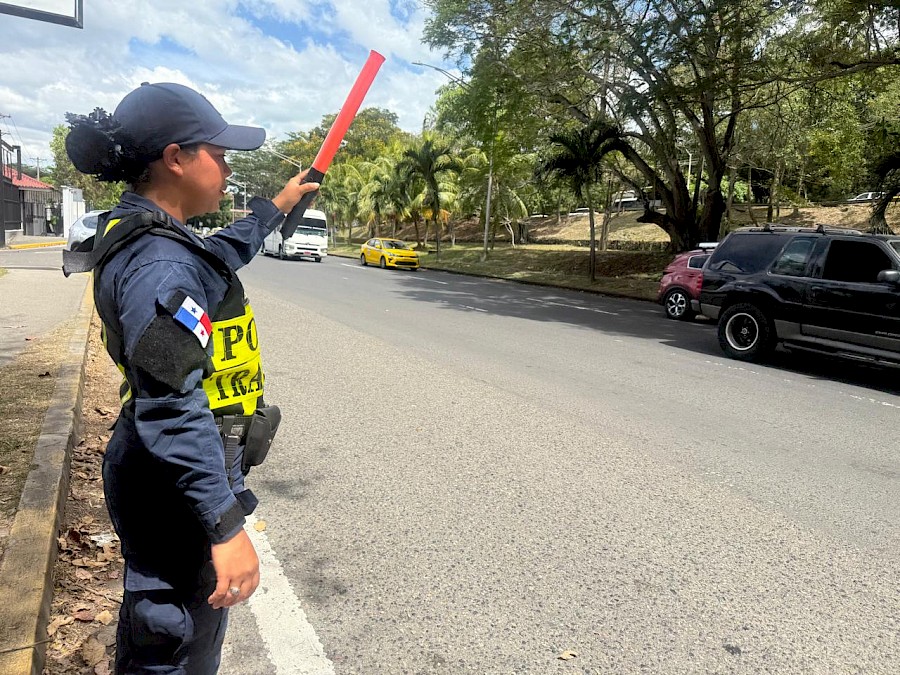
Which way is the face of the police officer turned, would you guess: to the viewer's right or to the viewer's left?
to the viewer's right

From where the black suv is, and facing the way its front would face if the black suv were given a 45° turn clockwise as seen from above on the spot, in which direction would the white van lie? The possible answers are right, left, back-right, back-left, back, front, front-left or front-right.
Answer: back-right

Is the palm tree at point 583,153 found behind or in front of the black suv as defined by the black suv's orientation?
behind

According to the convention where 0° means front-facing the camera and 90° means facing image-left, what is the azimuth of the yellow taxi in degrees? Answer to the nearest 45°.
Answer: approximately 315°

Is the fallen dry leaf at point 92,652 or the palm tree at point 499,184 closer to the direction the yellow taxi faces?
the fallen dry leaf

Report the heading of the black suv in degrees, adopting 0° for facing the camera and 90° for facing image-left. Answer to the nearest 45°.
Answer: approximately 315°

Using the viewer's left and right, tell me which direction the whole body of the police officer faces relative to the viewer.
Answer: facing to the right of the viewer

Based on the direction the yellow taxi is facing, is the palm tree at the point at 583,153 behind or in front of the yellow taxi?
in front
